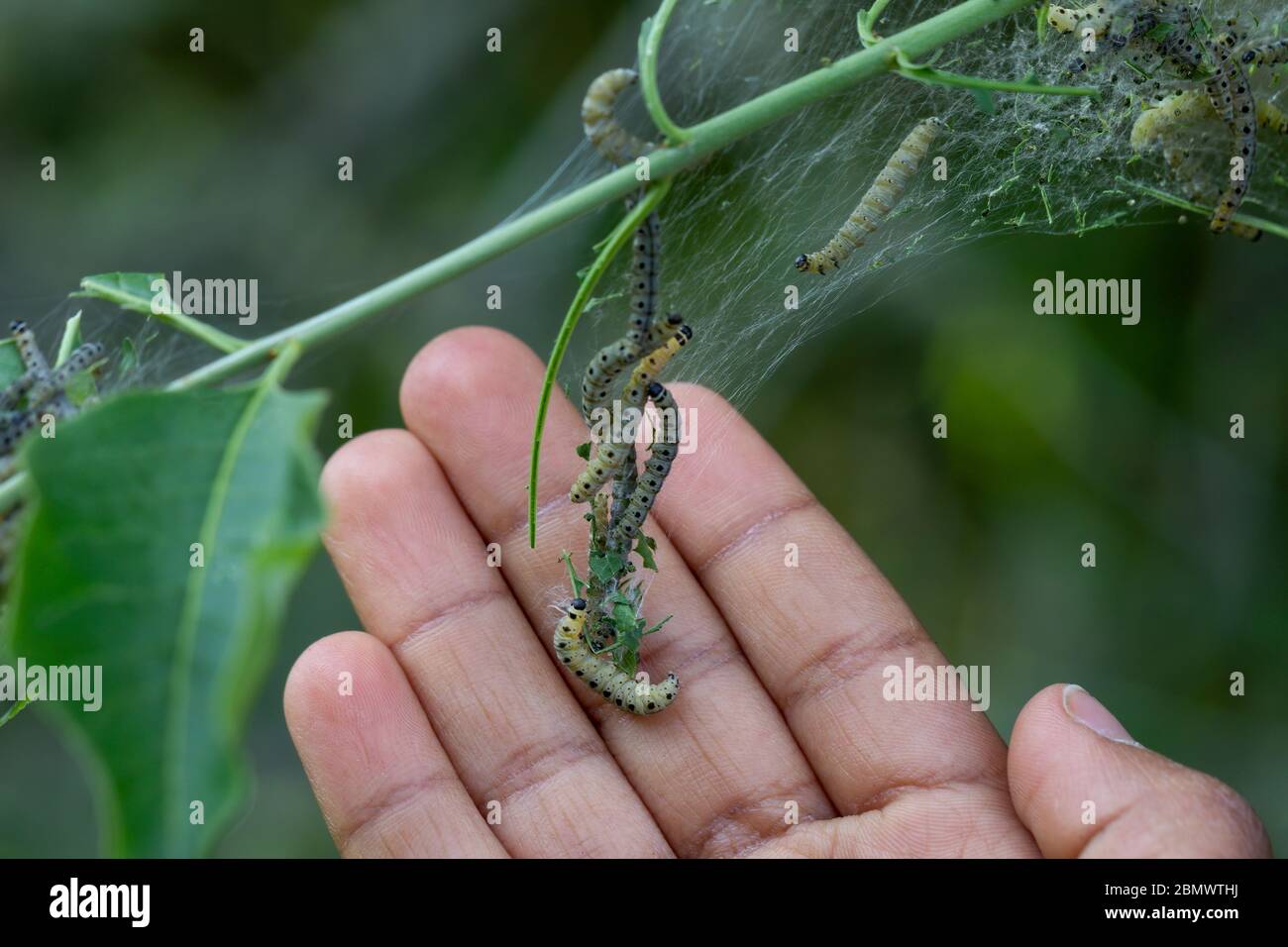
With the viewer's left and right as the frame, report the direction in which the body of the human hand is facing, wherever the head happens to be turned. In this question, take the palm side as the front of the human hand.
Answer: facing the viewer

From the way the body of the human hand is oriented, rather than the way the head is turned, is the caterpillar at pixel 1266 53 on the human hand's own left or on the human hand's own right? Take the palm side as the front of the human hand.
on the human hand's own left

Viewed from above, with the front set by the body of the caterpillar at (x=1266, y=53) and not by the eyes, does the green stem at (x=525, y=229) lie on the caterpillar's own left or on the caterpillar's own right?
on the caterpillar's own left
